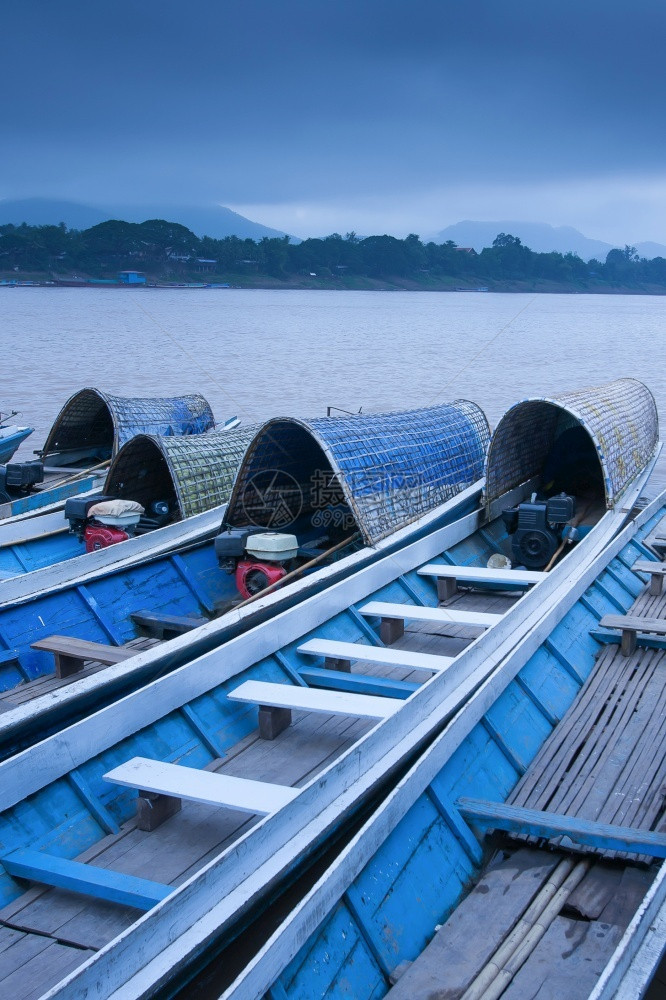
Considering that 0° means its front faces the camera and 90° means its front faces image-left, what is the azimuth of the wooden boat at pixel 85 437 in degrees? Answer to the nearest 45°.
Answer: approximately 45°

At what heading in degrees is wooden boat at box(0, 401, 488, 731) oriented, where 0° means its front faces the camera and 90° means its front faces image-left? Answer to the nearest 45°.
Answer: approximately 45°

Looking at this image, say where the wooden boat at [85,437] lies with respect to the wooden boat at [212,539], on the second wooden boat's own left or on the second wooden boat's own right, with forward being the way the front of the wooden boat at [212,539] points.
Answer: on the second wooden boat's own right

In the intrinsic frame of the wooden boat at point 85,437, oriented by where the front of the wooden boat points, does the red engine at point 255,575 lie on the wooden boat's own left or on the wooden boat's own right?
on the wooden boat's own left

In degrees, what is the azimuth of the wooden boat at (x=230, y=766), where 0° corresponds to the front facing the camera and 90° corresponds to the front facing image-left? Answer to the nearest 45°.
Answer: approximately 45°
